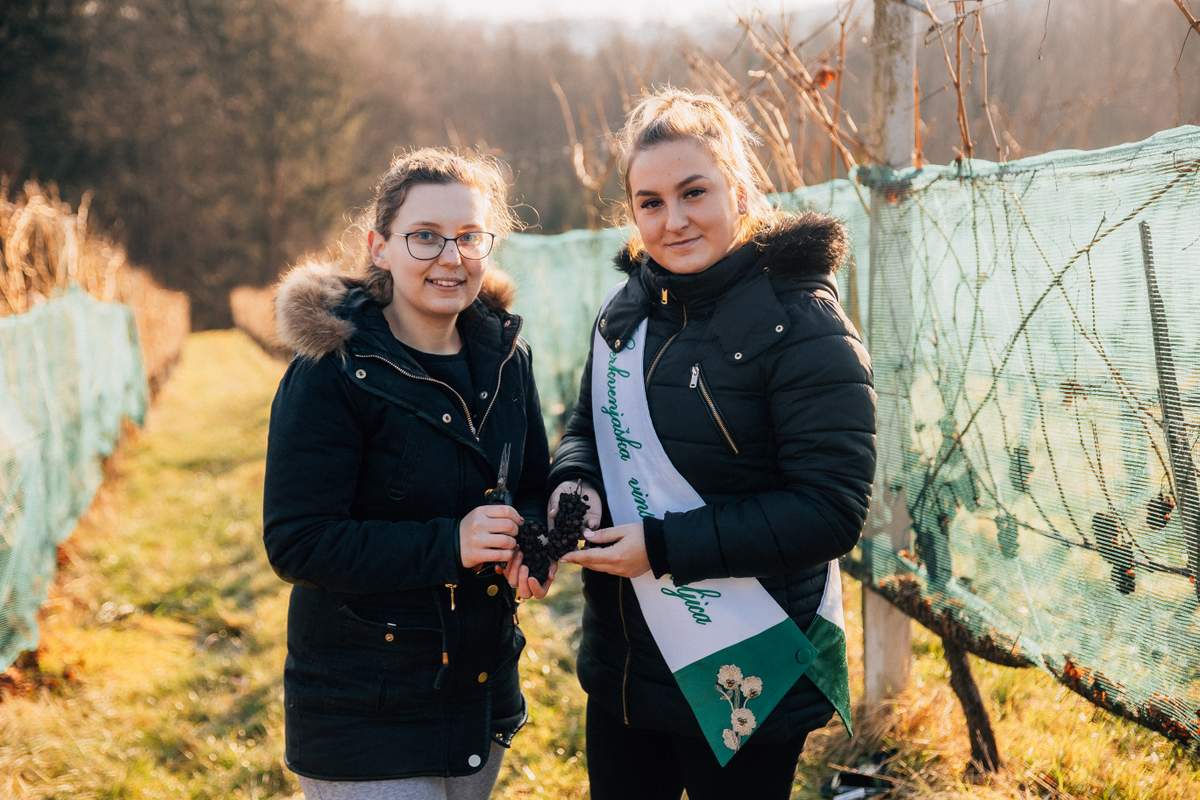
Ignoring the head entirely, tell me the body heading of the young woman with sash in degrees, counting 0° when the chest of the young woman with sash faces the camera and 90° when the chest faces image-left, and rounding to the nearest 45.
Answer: approximately 45°

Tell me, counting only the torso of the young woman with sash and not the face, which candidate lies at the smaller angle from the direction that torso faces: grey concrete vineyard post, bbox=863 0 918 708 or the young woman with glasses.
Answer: the young woman with glasses

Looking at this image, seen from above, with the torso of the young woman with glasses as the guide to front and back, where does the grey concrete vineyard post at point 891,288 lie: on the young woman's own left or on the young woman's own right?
on the young woman's own left

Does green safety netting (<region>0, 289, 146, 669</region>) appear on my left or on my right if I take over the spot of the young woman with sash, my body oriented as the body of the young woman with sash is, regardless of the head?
on my right

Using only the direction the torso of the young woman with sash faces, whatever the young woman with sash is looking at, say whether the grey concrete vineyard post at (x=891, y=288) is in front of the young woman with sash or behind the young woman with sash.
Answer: behind

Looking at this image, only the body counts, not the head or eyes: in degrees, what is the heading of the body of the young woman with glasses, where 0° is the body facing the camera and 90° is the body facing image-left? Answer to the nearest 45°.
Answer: approximately 315°

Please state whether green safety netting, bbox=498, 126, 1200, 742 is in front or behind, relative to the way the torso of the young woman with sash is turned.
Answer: behind
